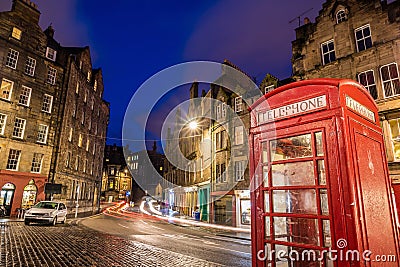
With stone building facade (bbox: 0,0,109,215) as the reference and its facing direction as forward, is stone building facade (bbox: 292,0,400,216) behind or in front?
in front

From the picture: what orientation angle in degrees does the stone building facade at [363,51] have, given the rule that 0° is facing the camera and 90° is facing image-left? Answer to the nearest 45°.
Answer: approximately 45°

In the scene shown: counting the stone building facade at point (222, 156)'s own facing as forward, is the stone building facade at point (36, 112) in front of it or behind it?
in front

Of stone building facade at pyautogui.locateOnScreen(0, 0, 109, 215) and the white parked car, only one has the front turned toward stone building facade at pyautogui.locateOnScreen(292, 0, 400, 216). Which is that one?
stone building facade at pyautogui.locateOnScreen(0, 0, 109, 215)

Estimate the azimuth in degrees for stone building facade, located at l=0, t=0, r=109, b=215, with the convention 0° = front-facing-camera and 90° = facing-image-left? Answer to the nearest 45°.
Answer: approximately 315°

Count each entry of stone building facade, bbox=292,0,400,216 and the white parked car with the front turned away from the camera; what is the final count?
0

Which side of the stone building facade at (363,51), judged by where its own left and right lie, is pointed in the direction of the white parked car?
front

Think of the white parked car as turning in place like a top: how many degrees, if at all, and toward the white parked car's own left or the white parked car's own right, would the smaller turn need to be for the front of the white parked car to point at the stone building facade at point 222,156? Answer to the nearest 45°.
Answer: approximately 135° to the white parked car's own left

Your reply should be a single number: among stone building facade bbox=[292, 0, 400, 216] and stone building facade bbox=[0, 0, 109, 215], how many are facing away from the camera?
0

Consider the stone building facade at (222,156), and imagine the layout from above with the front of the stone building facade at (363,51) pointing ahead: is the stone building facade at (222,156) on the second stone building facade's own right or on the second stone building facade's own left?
on the second stone building facade's own right

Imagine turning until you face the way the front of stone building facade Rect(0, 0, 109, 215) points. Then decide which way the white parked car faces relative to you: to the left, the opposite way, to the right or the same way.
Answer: to the right

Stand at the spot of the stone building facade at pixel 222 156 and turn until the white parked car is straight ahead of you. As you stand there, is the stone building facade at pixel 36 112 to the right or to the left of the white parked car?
right

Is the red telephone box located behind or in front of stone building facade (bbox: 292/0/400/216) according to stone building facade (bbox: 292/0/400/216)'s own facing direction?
in front

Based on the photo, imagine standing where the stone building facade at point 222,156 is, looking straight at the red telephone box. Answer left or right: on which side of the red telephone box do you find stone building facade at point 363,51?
left

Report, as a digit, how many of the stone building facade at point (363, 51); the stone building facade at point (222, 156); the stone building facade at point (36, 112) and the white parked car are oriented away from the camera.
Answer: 0

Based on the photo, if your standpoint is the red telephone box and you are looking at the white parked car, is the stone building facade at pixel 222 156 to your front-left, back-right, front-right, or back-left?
front-right

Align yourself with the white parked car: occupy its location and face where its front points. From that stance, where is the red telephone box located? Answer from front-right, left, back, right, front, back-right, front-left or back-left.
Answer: front-left

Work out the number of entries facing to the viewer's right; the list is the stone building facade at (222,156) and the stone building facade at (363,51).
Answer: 0

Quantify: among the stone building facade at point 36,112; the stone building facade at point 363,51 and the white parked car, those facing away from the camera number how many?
0
